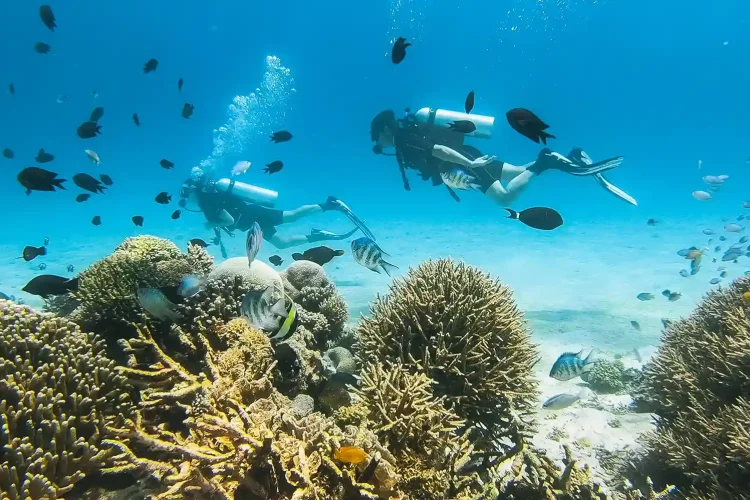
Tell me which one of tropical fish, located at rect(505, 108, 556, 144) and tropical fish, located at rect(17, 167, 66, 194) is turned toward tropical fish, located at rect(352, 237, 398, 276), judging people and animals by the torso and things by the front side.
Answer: tropical fish, located at rect(505, 108, 556, 144)

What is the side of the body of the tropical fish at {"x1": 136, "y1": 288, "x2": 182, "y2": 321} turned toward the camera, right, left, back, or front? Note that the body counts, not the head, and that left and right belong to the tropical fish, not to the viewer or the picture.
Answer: left

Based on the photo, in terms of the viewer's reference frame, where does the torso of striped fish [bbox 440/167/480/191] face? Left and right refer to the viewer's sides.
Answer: facing to the left of the viewer

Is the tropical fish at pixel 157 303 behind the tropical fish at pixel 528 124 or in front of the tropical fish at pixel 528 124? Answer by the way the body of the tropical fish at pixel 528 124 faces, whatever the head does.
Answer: in front

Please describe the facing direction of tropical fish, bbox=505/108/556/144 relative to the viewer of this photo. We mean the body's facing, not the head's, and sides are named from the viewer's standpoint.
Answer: facing to the left of the viewer

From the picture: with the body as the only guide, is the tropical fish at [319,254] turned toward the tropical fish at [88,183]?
yes

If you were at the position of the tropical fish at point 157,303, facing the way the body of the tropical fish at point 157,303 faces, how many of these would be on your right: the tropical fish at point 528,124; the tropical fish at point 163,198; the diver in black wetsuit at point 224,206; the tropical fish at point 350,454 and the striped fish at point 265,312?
2

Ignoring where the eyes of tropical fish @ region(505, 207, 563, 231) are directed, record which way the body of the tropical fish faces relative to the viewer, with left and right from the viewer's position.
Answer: facing to the right of the viewer

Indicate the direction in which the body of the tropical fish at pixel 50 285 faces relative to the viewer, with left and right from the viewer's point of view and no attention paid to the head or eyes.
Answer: facing to the left of the viewer

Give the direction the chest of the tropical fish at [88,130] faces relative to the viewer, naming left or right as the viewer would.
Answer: facing to the left of the viewer

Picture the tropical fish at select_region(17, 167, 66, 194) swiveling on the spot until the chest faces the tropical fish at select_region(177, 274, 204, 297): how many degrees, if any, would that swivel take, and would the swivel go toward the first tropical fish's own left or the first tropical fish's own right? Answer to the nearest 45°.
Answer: approximately 135° to the first tropical fish's own left
